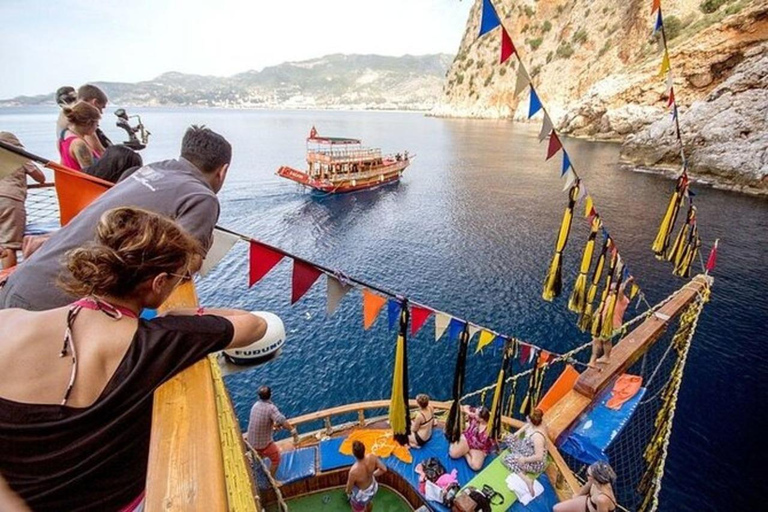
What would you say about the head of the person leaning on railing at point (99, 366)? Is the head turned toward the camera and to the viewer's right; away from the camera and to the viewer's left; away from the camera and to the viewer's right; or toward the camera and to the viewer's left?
away from the camera and to the viewer's right

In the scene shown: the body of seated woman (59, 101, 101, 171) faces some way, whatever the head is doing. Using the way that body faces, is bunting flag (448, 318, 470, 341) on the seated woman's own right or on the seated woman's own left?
on the seated woman's own right

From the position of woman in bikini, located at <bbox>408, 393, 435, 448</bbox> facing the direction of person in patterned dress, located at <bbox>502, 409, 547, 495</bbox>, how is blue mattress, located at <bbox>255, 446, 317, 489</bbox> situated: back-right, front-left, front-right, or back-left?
back-right

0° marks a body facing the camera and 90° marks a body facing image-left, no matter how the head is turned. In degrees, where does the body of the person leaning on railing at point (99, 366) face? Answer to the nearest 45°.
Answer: approximately 225°

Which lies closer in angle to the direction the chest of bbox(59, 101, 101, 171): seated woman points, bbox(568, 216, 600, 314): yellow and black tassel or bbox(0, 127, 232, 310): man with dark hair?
the yellow and black tassel

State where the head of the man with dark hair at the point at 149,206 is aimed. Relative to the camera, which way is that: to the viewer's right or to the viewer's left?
to the viewer's right

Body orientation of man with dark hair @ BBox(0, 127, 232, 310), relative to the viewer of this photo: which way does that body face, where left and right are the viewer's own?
facing away from the viewer and to the right of the viewer
